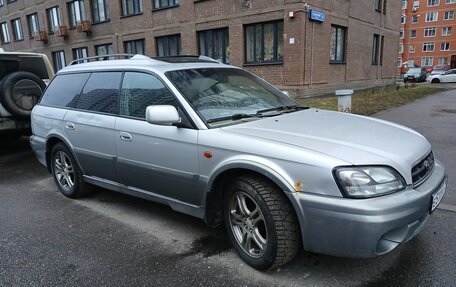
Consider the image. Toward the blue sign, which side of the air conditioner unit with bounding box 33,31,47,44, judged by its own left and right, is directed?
left

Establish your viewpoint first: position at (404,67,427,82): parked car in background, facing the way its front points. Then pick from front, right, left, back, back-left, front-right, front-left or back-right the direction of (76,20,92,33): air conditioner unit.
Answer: front

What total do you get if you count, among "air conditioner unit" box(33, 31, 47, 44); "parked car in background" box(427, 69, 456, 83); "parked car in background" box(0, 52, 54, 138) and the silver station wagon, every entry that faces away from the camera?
1

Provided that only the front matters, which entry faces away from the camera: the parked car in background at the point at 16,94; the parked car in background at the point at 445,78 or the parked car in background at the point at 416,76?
the parked car in background at the point at 16,94

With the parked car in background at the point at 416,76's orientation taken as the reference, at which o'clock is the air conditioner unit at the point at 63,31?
The air conditioner unit is roughly at 12 o'clock from the parked car in background.

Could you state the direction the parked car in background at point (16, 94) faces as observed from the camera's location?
facing away from the viewer

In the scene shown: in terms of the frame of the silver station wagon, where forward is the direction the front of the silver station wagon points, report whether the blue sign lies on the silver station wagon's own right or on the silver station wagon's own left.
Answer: on the silver station wagon's own left

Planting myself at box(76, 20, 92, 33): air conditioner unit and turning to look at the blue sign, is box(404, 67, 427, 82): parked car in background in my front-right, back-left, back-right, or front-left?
front-left

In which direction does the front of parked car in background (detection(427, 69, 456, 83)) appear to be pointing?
to the viewer's left

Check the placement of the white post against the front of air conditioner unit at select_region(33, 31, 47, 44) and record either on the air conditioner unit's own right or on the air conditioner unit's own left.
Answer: on the air conditioner unit's own left

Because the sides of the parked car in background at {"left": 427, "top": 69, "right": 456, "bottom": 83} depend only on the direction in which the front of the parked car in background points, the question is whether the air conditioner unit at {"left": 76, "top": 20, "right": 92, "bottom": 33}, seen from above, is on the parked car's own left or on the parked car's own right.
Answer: on the parked car's own left

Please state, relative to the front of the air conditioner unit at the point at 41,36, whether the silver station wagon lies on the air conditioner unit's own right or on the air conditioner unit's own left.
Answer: on the air conditioner unit's own left

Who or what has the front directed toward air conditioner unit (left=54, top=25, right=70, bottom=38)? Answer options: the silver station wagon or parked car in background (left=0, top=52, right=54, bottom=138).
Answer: the parked car in background
